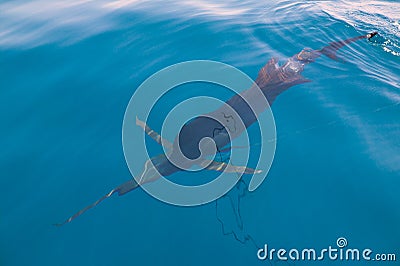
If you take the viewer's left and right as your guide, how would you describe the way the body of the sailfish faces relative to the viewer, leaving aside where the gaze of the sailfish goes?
facing the viewer and to the left of the viewer
